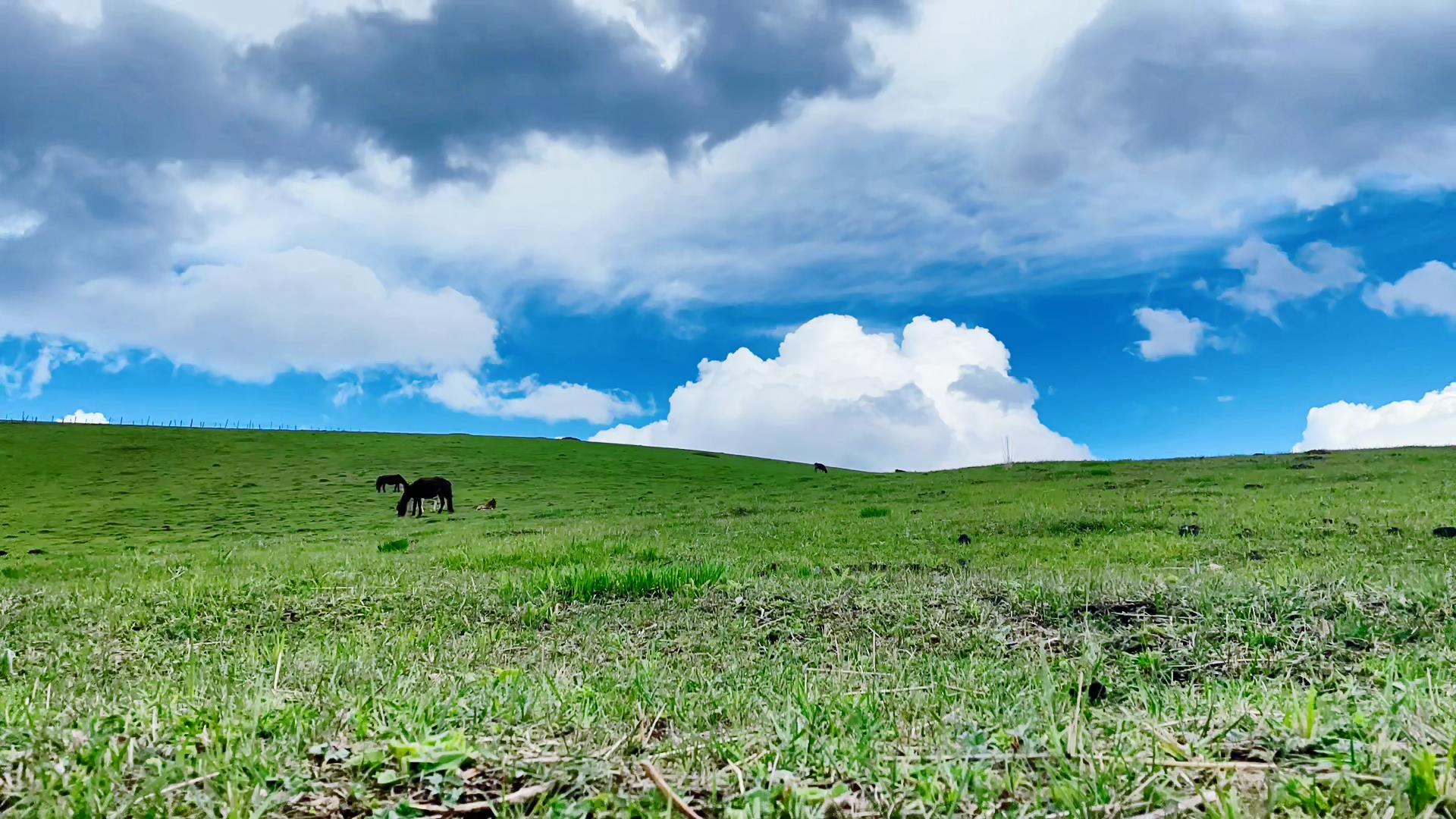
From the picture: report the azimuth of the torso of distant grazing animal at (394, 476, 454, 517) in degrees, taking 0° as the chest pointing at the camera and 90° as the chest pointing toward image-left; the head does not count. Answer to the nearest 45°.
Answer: approximately 90°

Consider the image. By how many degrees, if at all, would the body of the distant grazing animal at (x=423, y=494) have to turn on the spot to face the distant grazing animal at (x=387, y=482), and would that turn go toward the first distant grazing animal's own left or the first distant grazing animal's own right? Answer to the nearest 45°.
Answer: approximately 90° to the first distant grazing animal's own right

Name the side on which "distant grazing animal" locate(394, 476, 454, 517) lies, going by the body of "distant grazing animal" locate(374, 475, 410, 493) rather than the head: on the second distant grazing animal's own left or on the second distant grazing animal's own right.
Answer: on the second distant grazing animal's own right
